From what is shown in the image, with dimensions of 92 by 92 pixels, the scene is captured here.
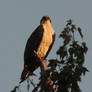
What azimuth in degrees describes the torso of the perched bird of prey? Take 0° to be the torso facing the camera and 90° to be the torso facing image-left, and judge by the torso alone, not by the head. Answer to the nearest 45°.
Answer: approximately 315°

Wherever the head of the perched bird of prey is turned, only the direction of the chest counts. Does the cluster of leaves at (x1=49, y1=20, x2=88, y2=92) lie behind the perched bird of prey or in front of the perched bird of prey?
in front
